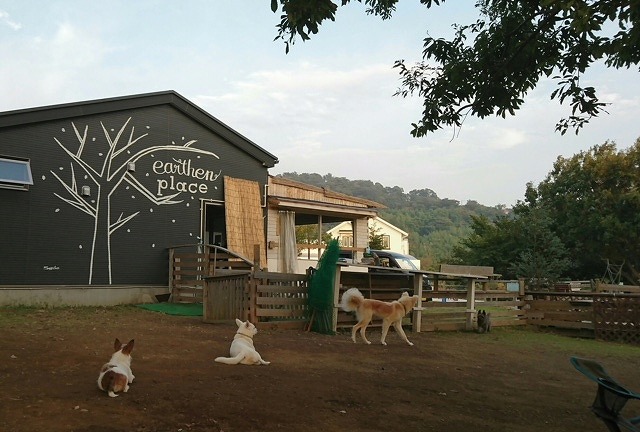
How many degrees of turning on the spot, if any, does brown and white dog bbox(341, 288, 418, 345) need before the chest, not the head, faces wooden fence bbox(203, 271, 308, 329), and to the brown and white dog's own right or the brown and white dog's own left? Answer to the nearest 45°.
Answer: approximately 135° to the brown and white dog's own left

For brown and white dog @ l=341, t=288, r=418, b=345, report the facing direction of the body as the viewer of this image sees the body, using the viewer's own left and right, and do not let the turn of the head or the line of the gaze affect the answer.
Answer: facing to the right of the viewer

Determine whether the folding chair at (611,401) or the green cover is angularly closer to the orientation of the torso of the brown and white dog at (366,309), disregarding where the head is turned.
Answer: the folding chair

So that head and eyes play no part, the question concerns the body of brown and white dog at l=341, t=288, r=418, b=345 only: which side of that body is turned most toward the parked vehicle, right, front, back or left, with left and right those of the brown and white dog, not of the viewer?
left

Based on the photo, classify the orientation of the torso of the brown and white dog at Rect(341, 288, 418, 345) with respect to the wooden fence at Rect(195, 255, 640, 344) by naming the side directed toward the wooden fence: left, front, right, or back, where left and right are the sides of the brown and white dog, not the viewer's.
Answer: left

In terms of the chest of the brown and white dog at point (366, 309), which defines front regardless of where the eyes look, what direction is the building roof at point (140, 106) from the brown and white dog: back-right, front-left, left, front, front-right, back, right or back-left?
back-left

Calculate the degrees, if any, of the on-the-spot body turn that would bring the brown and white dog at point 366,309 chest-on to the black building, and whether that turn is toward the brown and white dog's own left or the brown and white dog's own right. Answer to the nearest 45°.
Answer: approximately 135° to the brown and white dog's own left

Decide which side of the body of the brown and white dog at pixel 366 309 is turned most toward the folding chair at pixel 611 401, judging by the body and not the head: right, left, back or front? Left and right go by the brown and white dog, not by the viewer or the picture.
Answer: right
